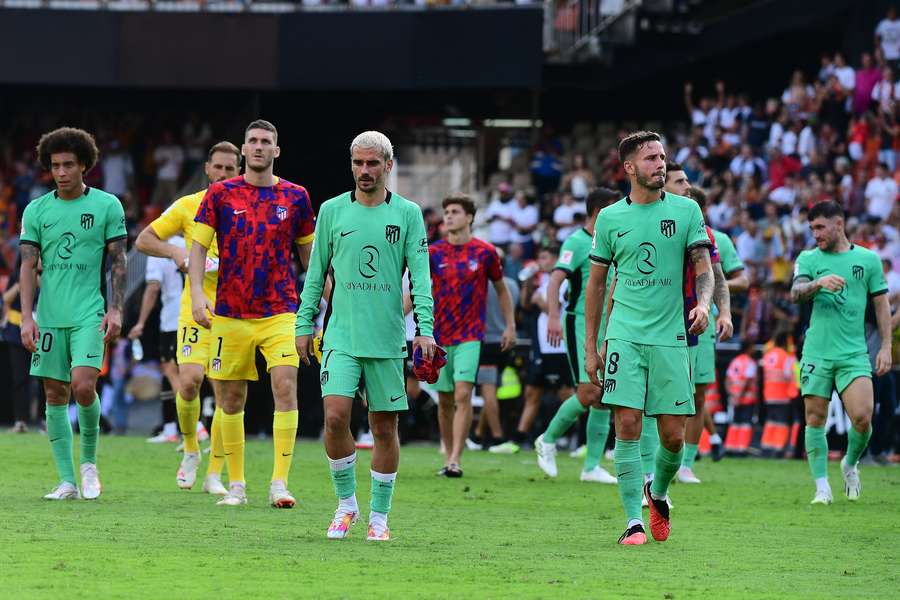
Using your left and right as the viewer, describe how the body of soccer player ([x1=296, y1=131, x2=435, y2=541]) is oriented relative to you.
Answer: facing the viewer

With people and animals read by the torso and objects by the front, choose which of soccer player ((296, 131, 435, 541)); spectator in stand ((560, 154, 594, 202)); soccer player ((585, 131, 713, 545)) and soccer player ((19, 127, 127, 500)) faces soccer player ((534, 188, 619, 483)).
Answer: the spectator in stand

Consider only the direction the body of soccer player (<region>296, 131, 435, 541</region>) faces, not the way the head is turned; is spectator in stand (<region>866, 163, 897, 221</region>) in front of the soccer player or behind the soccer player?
behind

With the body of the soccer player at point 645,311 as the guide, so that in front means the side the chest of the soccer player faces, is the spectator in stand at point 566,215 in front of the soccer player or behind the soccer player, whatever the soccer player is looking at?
behind

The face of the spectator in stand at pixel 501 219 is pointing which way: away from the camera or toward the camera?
toward the camera

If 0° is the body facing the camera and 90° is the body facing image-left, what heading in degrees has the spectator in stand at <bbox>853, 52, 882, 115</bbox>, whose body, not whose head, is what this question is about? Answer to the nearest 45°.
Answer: approximately 45°

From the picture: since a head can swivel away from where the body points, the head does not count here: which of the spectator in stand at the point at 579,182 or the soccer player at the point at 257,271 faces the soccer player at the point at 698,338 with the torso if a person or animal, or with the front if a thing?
the spectator in stand

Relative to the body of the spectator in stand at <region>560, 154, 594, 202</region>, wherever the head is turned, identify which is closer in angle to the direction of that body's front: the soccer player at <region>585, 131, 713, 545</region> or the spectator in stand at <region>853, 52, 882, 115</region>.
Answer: the soccer player

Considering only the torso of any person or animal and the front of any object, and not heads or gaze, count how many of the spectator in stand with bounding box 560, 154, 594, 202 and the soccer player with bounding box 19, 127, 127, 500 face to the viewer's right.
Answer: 0

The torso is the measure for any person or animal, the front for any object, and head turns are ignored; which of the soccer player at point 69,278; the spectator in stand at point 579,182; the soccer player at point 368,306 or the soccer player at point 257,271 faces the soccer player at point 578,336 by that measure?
the spectator in stand

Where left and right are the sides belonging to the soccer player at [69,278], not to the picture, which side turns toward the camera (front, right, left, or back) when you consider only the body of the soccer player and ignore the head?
front

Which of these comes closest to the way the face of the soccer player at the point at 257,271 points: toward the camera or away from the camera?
toward the camera

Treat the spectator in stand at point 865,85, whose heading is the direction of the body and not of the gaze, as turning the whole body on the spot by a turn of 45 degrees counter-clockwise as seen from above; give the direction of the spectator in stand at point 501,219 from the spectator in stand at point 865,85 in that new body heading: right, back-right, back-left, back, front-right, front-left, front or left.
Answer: right
